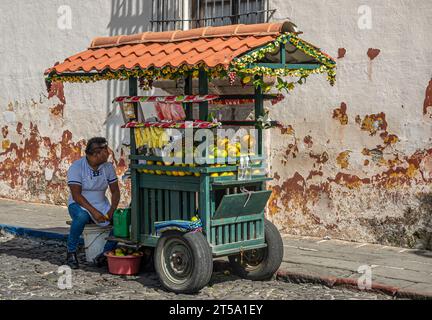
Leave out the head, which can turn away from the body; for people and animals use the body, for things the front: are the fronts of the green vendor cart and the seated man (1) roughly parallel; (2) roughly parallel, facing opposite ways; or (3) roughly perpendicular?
roughly parallel

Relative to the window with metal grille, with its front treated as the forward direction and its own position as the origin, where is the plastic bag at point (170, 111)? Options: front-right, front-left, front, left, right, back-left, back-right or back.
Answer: front

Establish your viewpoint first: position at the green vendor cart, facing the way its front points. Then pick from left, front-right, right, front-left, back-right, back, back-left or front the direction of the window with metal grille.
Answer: back-left

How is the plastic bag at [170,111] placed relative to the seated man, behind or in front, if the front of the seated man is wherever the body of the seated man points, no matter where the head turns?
in front

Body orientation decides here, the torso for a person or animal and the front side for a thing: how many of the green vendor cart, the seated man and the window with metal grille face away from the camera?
0

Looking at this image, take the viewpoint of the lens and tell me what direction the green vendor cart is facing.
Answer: facing the viewer and to the right of the viewer

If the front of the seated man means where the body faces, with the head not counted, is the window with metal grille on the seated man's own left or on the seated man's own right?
on the seated man's own left

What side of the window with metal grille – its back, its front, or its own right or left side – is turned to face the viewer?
front

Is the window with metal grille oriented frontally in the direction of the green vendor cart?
yes
